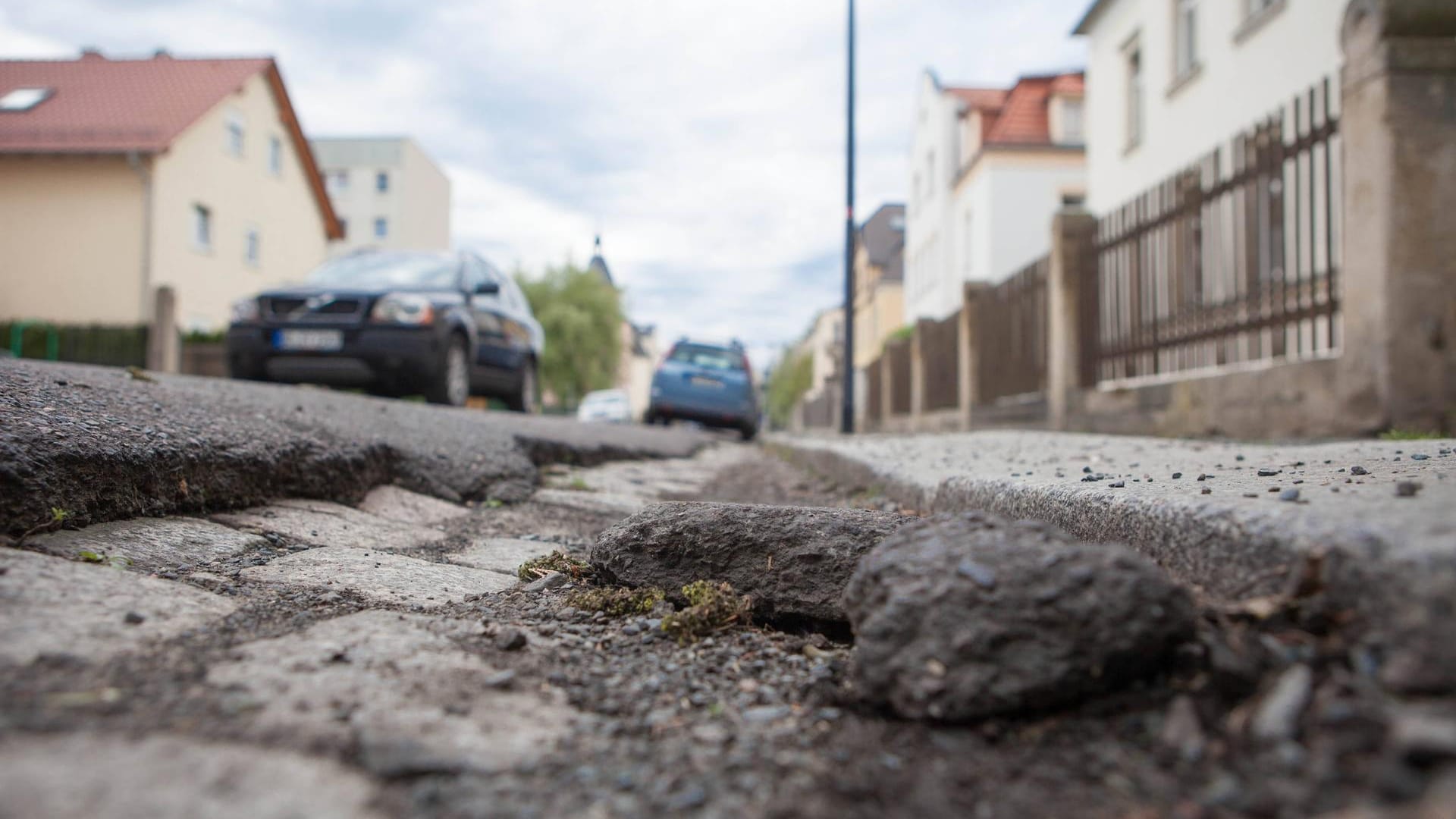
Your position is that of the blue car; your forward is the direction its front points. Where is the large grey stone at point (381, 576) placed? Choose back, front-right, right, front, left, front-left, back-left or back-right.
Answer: back

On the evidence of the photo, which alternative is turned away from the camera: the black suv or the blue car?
the blue car

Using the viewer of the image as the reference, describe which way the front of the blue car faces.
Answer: facing away from the viewer

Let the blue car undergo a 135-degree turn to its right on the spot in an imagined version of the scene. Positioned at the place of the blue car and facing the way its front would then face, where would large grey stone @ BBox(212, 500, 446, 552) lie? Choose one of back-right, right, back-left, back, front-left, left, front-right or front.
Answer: front-right

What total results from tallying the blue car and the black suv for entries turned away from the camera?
1

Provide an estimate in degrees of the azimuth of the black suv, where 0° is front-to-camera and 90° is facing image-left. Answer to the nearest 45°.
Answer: approximately 45°

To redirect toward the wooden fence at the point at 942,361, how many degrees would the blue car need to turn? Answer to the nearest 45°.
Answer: approximately 135° to its right

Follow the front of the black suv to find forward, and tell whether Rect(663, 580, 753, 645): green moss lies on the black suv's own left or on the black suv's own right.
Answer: on the black suv's own left

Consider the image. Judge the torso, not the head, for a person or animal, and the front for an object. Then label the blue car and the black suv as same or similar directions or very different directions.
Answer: very different directions

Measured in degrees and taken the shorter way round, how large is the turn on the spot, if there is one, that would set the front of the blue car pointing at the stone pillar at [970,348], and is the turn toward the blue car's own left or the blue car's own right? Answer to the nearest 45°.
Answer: approximately 135° to the blue car's own right

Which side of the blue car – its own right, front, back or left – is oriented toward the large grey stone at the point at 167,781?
back

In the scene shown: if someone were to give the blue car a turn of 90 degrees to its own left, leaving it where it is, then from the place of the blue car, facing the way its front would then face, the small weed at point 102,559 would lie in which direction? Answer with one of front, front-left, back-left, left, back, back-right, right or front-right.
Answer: left

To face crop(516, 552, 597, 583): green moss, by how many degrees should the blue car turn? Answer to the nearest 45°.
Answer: approximately 180°

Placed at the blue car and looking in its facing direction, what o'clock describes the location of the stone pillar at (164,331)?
The stone pillar is roughly at 9 o'clock from the blue car.

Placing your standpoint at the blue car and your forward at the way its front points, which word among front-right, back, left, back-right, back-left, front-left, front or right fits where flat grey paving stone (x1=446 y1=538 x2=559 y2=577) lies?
back

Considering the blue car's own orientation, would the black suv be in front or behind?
behind

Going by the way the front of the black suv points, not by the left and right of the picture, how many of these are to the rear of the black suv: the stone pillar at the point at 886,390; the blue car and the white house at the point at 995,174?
3
